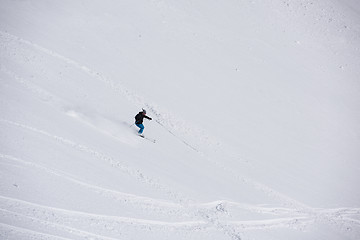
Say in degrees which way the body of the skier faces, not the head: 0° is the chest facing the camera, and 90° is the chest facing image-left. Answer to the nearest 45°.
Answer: approximately 270°
